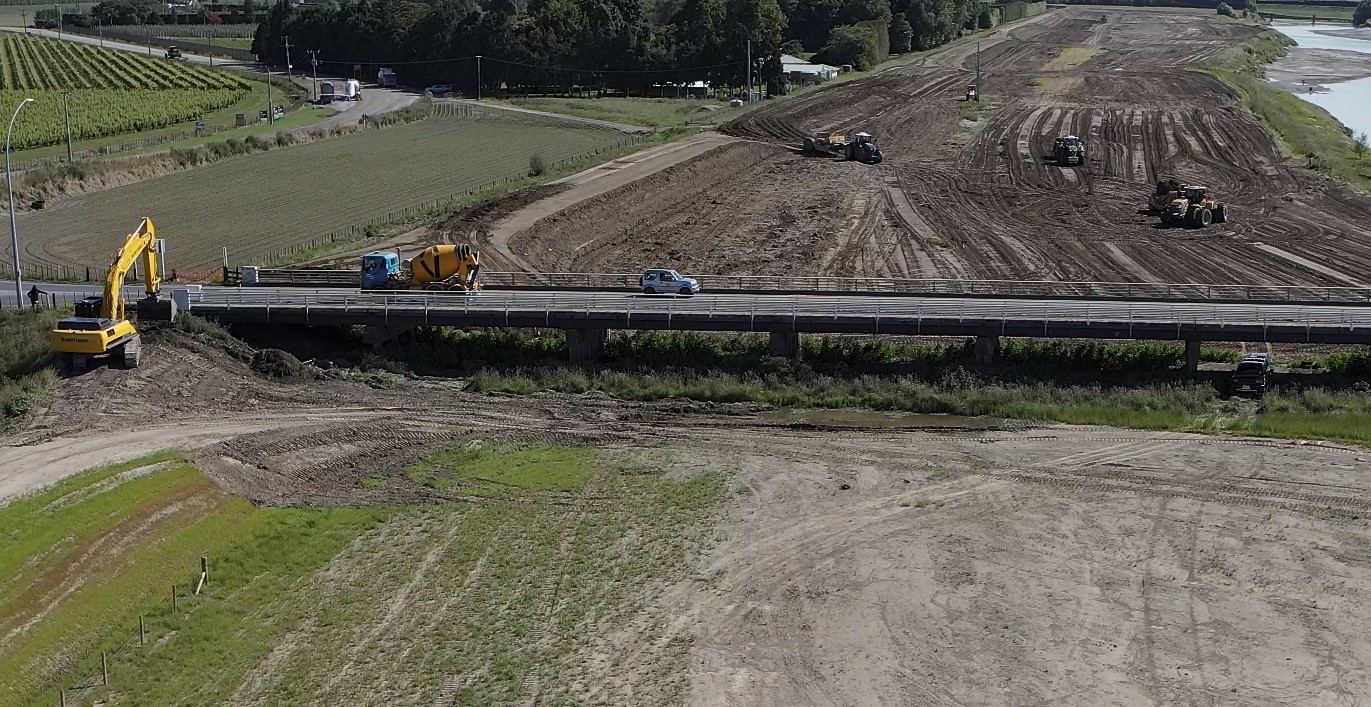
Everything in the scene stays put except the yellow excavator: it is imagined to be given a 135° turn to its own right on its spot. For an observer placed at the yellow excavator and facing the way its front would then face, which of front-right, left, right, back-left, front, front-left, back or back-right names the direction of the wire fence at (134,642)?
front

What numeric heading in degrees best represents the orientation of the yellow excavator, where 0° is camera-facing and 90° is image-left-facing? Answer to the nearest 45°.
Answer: approximately 225°
